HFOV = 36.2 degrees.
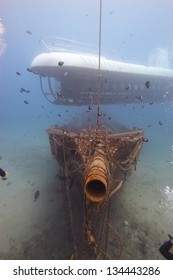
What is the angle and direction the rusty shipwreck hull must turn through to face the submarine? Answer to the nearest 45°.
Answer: approximately 180°

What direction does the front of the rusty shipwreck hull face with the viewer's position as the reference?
facing the viewer
